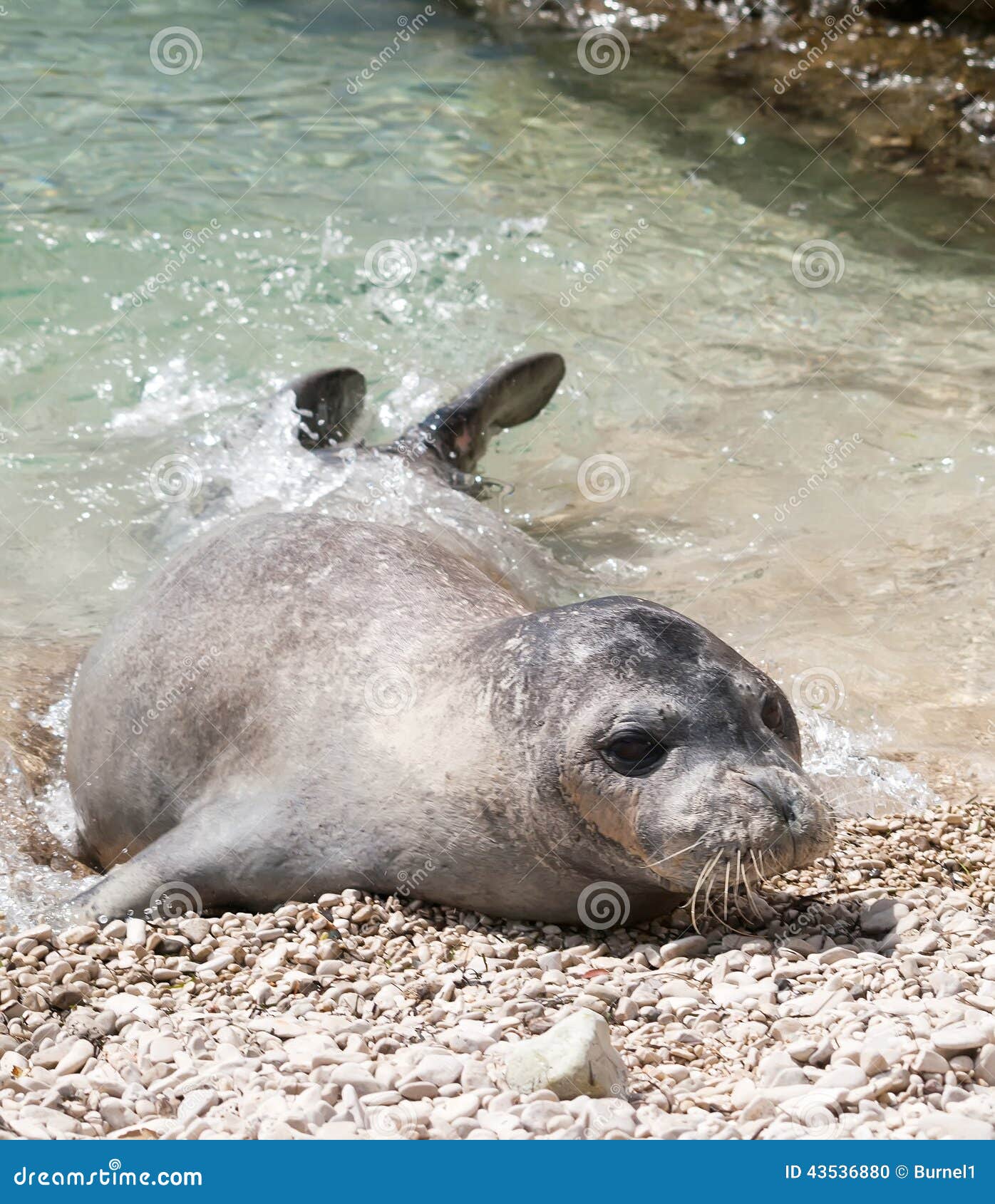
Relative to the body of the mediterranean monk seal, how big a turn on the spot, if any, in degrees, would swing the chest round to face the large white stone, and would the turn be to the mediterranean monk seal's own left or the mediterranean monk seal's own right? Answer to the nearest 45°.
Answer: approximately 45° to the mediterranean monk seal's own right
